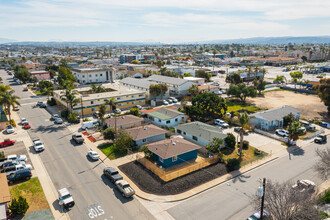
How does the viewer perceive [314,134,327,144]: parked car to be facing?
facing the viewer and to the left of the viewer

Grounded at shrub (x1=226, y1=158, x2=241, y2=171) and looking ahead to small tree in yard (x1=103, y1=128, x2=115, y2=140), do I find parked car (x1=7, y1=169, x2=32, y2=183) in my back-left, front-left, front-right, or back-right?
front-left

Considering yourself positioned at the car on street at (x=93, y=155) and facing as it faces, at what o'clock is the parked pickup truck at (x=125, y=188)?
The parked pickup truck is roughly at 7 o'clock from the car on street.

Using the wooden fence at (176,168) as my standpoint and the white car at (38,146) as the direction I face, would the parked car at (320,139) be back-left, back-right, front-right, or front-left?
back-right

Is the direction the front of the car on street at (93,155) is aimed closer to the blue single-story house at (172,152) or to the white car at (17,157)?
the white car

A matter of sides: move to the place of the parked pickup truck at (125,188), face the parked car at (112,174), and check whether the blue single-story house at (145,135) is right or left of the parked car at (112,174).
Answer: right

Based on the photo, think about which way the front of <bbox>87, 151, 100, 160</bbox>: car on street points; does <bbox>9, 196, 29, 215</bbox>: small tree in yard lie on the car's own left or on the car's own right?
on the car's own left

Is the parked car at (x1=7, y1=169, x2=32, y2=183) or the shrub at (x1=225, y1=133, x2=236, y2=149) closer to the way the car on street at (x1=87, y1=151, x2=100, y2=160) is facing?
the parked car

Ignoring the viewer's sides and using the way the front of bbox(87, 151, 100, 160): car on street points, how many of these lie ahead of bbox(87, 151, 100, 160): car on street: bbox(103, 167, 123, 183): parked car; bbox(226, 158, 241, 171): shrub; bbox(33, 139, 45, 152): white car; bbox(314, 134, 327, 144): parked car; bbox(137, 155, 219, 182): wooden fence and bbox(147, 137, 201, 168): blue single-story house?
1

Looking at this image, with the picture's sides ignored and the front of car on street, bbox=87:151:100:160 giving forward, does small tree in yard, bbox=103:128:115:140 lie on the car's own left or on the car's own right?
on the car's own right

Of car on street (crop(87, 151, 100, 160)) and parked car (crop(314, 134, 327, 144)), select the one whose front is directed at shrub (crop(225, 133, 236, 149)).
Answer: the parked car

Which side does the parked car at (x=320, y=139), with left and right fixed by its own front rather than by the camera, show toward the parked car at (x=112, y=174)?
front

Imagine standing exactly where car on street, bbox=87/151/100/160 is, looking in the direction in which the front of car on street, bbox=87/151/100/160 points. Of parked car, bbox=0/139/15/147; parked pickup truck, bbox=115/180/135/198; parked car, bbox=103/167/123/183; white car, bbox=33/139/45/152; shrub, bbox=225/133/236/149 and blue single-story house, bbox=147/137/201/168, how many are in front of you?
2

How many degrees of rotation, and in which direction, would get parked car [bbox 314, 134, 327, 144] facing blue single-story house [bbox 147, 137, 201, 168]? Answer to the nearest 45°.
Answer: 0° — it already faces it

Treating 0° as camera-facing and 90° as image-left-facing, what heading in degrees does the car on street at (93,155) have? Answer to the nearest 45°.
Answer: approximately 135°

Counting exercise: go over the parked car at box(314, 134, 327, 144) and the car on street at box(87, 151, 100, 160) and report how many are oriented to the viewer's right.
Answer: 0

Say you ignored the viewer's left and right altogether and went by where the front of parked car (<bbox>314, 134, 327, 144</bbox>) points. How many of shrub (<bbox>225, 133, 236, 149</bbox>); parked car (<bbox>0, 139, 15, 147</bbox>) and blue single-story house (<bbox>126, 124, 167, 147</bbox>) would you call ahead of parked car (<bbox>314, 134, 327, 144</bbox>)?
3
